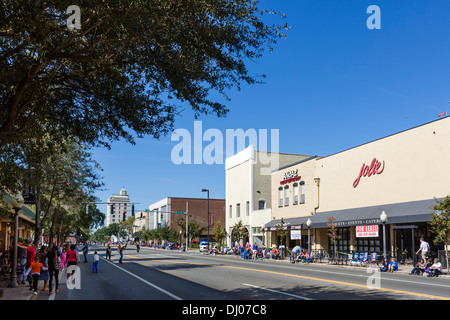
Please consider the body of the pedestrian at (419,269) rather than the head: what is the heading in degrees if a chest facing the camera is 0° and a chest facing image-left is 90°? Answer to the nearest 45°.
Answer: approximately 45°

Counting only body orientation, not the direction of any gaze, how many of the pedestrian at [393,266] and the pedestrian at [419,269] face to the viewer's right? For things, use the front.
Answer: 0

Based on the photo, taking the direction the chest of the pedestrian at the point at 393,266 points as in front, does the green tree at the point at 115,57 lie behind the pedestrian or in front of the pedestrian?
in front

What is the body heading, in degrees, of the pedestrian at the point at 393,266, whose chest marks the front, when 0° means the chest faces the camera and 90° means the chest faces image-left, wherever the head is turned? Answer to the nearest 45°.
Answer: approximately 45°

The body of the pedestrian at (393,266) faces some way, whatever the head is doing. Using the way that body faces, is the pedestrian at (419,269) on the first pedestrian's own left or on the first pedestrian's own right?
on the first pedestrian's own left

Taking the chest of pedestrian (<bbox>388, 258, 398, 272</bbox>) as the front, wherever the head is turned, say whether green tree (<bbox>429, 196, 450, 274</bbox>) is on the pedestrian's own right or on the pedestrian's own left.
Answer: on the pedestrian's own left
